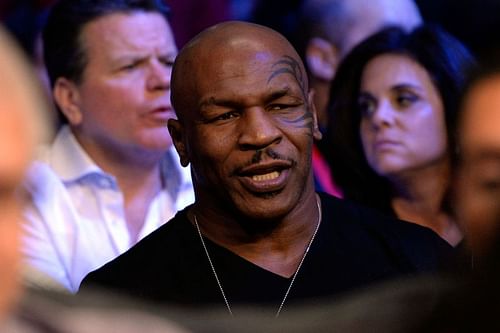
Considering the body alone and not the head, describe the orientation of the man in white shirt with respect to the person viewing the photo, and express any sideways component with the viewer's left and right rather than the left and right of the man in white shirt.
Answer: facing the viewer and to the right of the viewer

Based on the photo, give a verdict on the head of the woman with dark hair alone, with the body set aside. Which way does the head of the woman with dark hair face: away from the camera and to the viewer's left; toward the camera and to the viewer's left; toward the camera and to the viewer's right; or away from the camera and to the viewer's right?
toward the camera and to the viewer's left

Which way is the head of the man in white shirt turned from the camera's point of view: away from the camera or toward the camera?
toward the camera

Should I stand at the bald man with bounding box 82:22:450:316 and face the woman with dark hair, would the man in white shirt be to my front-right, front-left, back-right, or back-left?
front-left

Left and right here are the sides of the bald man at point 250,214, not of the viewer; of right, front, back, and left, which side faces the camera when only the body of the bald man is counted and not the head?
front

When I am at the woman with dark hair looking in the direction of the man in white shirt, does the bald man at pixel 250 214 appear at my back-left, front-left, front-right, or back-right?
front-left

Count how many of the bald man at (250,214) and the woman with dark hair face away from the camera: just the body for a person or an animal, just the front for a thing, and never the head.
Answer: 0

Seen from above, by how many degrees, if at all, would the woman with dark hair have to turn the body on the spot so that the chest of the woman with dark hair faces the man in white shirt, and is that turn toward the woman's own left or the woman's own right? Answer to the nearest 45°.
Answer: approximately 45° to the woman's own right

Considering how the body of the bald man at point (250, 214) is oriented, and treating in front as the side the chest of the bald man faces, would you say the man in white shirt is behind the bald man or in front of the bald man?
behind

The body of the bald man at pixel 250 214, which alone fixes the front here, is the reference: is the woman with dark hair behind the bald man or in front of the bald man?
behind

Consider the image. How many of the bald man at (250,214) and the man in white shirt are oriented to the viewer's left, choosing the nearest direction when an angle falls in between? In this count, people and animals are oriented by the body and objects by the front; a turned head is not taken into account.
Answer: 0

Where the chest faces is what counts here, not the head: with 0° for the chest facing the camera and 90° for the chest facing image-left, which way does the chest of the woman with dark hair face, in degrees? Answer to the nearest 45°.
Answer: approximately 45°

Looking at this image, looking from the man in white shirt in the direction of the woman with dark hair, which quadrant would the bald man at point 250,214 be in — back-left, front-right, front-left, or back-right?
front-right

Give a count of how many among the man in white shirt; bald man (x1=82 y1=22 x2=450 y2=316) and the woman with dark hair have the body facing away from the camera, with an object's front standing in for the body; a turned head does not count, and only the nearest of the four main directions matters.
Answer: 0

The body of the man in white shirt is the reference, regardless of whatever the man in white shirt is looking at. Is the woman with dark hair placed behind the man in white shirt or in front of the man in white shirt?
in front

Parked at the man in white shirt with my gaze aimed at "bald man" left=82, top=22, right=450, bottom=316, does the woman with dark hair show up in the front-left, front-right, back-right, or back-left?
front-left

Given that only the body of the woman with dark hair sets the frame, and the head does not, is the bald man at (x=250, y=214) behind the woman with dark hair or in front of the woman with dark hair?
in front
